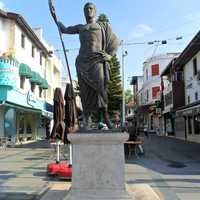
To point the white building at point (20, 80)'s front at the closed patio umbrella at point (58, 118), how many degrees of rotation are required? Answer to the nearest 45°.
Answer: approximately 45° to its right

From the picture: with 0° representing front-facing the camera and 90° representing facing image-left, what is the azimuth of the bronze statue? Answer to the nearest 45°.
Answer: approximately 0°

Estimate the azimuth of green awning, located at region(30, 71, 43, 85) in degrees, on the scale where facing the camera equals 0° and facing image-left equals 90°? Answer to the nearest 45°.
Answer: approximately 315°

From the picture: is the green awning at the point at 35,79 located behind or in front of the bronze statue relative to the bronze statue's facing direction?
behind

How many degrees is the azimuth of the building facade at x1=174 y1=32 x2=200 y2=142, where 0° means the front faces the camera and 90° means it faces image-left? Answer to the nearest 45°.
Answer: approximately 45°

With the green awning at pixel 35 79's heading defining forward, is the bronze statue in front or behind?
in front

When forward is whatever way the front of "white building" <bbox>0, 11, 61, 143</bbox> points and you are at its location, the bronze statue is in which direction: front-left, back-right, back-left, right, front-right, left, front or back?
front-right

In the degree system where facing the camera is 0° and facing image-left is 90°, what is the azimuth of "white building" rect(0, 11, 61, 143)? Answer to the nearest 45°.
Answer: approximately 315°

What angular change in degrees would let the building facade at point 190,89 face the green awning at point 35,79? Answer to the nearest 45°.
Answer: approximately 45° to its right

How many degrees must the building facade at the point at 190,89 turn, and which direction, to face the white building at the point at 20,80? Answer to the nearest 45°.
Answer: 0° — it already faces it
